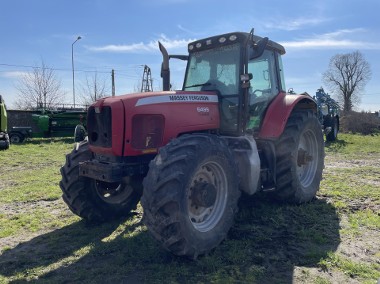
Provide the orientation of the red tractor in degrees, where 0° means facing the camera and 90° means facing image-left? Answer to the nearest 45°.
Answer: approximately 45°
